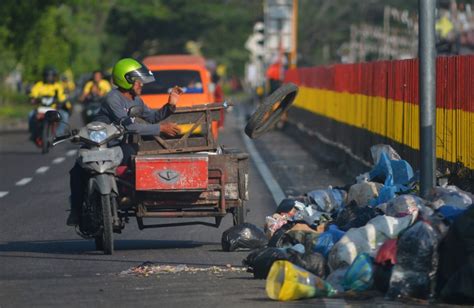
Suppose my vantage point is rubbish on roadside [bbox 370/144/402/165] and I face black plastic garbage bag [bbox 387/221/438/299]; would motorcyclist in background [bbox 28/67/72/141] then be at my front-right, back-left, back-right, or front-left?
back-right

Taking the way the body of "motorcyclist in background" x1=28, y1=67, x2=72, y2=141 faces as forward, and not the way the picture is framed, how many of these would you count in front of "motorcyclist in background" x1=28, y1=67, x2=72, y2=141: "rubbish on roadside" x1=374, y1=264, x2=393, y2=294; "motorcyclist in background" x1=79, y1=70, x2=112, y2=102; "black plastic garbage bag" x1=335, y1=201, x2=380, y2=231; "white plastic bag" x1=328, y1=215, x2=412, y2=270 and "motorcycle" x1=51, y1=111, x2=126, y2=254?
4

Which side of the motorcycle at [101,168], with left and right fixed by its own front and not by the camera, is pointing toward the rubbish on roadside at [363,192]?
left
